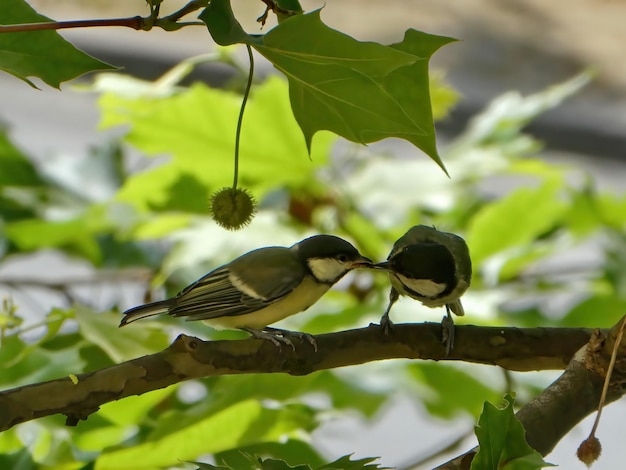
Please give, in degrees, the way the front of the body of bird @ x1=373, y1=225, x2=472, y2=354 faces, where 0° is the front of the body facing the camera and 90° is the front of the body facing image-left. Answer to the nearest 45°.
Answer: approximately 45°

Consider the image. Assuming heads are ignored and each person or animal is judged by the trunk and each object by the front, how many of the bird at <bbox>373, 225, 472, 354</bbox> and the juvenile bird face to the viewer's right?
1

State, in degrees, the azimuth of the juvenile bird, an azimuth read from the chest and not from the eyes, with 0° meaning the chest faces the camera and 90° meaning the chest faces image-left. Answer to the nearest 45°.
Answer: approximately 270°
